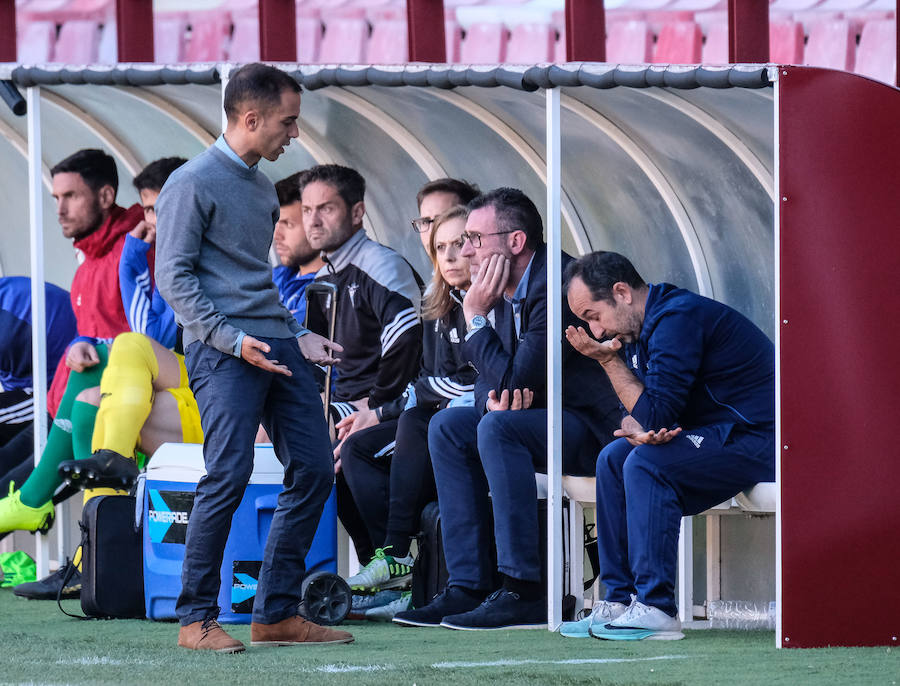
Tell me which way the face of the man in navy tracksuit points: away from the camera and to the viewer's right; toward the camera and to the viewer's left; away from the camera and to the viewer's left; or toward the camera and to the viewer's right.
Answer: toward the camera and to the viewer's left

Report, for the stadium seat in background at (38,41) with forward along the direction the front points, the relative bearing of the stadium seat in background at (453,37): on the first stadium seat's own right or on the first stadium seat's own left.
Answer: on the first stadium seat's own left

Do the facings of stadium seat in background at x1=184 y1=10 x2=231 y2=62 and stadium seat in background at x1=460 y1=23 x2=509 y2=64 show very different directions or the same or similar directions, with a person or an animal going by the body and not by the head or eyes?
same or similar directions

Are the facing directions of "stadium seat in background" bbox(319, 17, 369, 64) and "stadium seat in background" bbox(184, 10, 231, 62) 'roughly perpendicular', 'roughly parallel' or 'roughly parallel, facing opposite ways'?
roughly parallel

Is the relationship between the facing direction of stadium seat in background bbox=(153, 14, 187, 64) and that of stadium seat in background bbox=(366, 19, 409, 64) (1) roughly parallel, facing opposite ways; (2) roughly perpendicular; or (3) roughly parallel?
roughly parallel

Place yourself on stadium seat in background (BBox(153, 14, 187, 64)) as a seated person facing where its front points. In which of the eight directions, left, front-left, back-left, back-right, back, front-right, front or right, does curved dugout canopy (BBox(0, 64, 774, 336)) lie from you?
front

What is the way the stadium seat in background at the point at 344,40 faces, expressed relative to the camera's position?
facing the viewer

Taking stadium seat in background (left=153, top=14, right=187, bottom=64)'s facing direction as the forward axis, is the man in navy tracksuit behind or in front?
in front

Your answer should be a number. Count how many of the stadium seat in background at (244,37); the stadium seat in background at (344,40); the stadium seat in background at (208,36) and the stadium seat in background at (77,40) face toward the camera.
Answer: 4

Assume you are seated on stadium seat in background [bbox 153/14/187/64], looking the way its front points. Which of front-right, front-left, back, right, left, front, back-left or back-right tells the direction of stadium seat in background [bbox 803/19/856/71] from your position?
front-left

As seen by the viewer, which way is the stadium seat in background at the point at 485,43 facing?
toward the camera

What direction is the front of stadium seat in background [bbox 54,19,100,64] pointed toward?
toward the camera

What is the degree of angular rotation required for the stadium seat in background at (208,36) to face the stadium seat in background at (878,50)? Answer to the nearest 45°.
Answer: approximately 45° to its left
